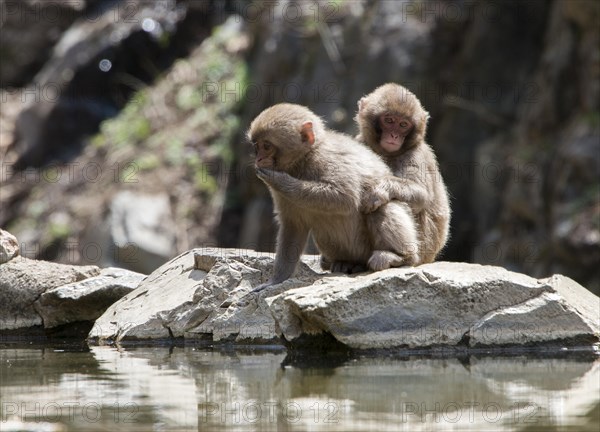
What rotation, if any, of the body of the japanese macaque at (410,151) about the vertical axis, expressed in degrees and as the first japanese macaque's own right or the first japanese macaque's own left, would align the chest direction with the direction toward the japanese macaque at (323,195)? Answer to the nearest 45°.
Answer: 0° — it already faces it

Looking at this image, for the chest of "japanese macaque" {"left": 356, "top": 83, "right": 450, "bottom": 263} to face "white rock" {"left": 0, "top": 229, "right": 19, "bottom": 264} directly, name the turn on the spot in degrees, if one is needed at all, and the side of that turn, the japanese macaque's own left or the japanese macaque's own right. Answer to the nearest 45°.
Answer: approximately 45° to the japanese macaque's own right

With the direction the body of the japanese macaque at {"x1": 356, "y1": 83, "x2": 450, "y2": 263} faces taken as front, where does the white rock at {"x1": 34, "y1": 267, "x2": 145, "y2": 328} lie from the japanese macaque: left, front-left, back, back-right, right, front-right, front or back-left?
front-right

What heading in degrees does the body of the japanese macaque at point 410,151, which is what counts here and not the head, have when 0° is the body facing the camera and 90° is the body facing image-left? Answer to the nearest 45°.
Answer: approximately 45°
